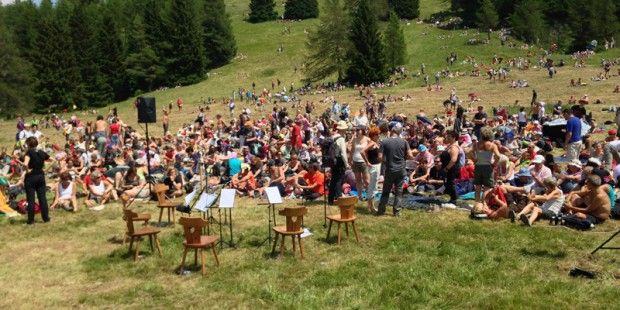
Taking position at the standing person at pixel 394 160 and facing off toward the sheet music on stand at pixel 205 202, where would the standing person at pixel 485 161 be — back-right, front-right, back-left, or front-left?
back-left

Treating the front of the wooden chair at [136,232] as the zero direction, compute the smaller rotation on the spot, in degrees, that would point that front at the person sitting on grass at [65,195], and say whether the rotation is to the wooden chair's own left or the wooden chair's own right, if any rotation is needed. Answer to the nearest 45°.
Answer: approximately 90° to the wooden chair's own left

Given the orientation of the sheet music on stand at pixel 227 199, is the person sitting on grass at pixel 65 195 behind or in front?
behind

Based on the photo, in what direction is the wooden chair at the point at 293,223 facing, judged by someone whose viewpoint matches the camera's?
facing away from the viewer and to the left of the viewer

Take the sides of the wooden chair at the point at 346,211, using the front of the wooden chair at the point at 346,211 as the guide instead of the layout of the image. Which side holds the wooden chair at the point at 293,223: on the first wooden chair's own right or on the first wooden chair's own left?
on the first wooden chair's own left

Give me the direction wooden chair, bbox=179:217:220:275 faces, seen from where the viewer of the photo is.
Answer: facing away from the viewer and to the right of the viewer

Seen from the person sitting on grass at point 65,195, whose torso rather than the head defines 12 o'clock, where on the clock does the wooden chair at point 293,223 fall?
The wooden chair is roughly at 11 o'clock from the person sitting on grass.

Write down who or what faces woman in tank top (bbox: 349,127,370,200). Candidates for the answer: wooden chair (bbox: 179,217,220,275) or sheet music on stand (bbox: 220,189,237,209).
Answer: the wooden chair
